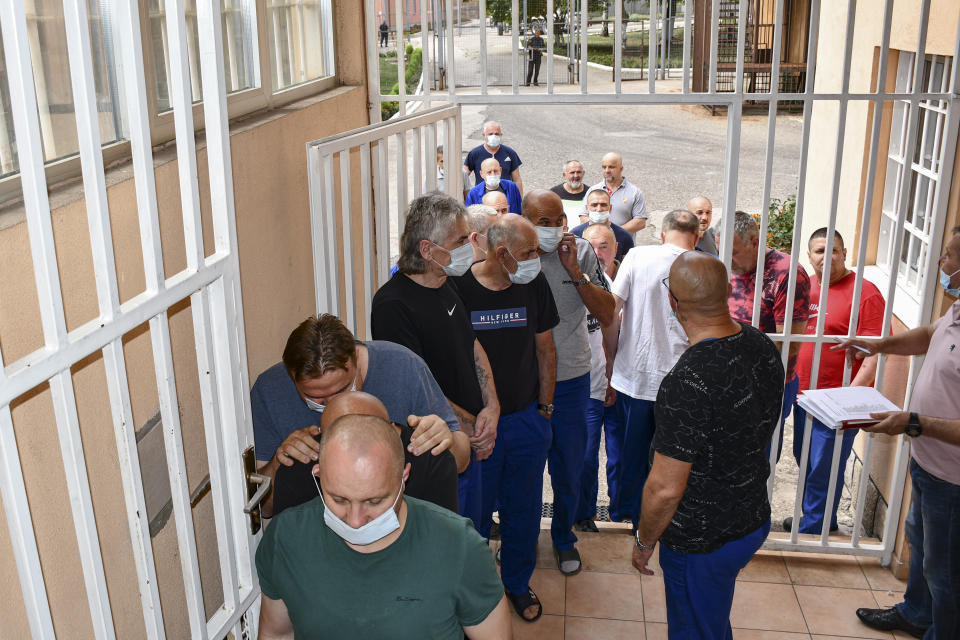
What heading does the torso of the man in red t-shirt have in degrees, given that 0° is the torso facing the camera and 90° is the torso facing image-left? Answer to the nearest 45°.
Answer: approximately 45°

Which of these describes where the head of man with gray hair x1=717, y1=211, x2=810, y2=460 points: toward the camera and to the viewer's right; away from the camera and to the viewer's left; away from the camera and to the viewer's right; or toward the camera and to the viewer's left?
toward the camera and to the viewer's left

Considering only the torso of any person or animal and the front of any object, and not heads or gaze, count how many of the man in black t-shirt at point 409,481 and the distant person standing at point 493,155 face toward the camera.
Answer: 2

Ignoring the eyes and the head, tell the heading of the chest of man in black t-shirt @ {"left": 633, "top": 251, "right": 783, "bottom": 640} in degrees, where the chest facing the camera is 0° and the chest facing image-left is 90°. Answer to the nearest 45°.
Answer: approximately 135°

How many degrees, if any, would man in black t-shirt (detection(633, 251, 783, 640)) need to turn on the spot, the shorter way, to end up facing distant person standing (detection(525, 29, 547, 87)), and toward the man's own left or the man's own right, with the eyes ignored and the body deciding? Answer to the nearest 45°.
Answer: approximately 45° to the man's own right

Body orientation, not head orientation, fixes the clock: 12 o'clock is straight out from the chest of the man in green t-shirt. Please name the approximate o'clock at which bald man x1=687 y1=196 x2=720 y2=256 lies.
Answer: The bald man is roughly at 7 o'clock from the man in green t-shirt.

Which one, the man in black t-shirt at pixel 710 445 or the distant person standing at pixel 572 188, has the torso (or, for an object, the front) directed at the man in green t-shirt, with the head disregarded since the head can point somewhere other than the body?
the distant person standing

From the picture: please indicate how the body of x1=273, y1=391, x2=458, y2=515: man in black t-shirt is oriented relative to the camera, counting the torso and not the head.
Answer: toward the camera

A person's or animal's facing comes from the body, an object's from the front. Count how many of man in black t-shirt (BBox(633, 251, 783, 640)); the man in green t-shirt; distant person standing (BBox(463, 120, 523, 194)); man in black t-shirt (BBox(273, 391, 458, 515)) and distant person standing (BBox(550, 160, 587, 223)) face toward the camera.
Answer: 4

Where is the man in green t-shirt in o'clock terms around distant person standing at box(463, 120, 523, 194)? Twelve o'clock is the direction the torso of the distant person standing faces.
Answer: The man in green t-shirt is roughly at 12 o'clock from the distant person standing.

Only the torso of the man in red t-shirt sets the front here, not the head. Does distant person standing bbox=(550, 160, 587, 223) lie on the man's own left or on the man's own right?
on the man's own right

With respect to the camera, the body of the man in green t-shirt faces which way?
toward the camera
